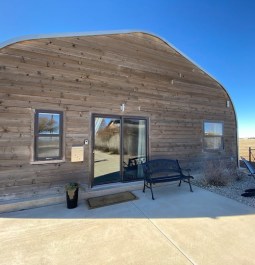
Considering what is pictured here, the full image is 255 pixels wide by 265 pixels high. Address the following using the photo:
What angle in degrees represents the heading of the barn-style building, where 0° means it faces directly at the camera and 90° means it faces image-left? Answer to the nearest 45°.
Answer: approximately 315°
